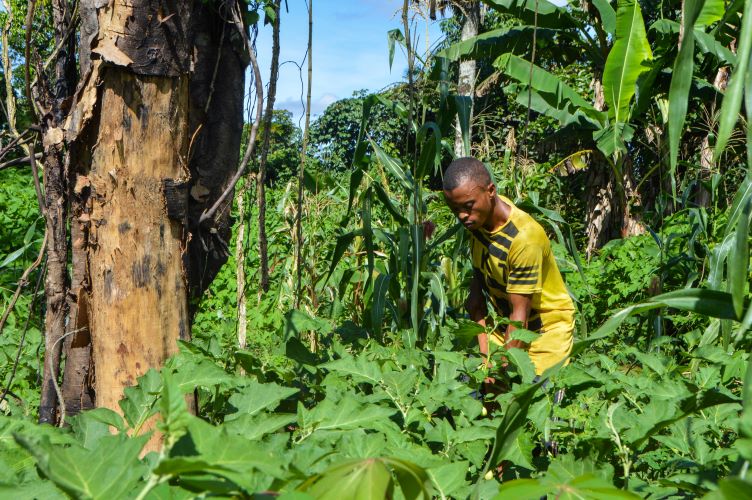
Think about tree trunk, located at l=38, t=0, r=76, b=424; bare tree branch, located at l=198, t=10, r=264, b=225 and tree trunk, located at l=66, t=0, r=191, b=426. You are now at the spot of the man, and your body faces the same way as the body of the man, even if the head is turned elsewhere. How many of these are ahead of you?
3

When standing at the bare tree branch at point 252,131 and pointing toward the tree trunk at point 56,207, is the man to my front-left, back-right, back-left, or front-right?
back-right

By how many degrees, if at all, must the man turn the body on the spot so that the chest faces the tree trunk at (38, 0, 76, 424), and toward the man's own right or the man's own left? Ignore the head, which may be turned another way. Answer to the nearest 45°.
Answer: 0° — they already face it

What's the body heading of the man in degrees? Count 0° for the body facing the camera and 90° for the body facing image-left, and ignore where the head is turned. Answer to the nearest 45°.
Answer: approximately 45°

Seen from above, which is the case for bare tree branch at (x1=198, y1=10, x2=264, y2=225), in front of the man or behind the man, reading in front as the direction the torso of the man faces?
in front

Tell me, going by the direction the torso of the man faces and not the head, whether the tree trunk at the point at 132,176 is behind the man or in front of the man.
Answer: in front
